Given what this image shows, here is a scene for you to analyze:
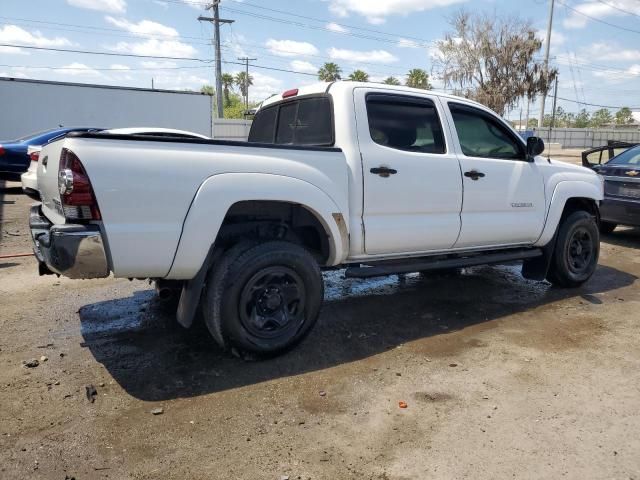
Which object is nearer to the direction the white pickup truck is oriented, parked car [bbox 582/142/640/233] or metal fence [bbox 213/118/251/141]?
the parked car

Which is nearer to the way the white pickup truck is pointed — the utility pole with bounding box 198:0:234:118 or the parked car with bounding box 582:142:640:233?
the parked car

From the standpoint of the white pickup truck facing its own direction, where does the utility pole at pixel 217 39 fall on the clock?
The utility pole is roughly at 10 o'clock from the white pickup truck.

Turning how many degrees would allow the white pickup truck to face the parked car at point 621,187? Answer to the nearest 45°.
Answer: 0° — it already faces it

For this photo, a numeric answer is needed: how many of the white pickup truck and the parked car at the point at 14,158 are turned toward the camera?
0
